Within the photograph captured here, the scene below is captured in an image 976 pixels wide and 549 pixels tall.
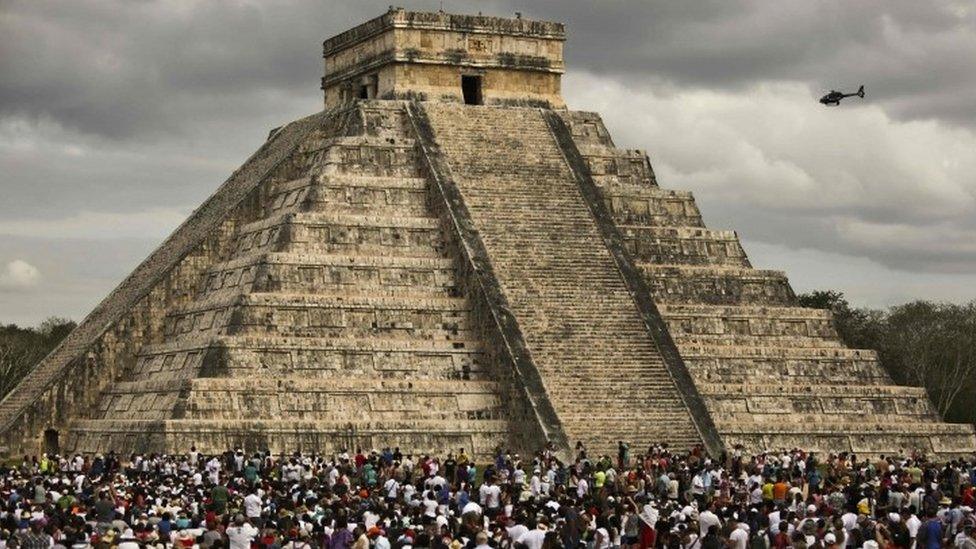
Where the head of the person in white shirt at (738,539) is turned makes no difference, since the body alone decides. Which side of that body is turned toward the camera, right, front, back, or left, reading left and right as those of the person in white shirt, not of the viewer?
back

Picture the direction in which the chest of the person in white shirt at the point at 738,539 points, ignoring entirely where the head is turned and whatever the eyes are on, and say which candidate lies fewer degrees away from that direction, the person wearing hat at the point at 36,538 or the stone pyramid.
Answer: the stone pyramid

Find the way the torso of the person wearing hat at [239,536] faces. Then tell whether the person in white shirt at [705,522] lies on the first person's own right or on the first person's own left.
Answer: on the first person's own right

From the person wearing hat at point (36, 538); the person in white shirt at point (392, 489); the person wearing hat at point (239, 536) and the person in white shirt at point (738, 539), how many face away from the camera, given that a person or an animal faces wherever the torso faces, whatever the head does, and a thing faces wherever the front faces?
4

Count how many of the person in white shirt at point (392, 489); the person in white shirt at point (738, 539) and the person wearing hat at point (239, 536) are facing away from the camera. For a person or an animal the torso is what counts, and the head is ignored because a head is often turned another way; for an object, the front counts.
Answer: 3

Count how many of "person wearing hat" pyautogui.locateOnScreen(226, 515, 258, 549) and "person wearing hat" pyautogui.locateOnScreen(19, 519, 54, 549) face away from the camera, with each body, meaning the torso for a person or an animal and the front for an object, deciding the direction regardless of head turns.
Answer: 2

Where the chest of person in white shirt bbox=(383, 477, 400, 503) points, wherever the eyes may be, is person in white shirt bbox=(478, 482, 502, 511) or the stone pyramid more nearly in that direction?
the stone pyramid

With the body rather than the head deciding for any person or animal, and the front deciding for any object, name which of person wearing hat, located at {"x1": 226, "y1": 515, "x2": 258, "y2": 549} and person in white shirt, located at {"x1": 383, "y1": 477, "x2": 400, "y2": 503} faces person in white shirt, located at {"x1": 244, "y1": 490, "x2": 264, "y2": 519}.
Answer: the person wearing hat

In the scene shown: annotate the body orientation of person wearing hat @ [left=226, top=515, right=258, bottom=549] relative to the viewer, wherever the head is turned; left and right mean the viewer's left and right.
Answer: facing away from the viewer

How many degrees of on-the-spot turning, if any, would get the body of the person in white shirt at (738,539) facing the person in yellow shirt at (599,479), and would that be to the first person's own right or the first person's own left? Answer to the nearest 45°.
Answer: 0° — they already face them

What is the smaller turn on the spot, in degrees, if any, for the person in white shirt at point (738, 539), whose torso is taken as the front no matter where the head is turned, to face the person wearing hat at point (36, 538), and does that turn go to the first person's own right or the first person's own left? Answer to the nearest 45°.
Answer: approximately 90° to the first person's own left

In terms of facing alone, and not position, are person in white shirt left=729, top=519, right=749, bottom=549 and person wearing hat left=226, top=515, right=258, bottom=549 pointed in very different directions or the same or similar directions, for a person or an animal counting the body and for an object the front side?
same or similar directions

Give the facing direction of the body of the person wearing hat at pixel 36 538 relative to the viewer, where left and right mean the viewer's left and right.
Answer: facing away from the viewer

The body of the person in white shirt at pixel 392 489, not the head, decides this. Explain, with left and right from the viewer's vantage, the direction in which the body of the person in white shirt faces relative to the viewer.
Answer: facing away from the viewer
